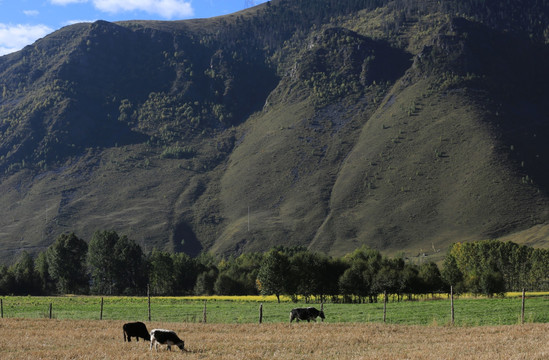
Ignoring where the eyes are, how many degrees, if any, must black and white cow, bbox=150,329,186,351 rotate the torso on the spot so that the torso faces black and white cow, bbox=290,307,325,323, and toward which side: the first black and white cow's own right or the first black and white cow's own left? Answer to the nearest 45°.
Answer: approximately 45° to the first black and white cow's own left

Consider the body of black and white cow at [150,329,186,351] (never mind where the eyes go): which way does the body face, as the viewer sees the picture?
to the viewer's right

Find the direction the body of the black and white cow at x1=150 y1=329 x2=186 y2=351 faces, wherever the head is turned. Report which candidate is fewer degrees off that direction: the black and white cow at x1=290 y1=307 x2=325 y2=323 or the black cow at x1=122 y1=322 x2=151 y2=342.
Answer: the black and white cow
